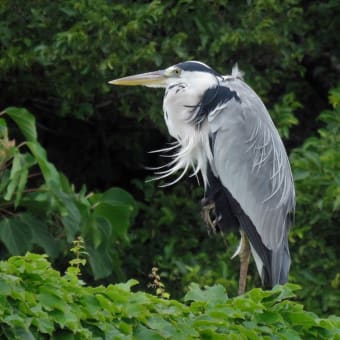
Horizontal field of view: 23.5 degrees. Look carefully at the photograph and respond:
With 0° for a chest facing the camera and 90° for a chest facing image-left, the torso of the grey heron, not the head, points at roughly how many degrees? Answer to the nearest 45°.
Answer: approximately 90°
